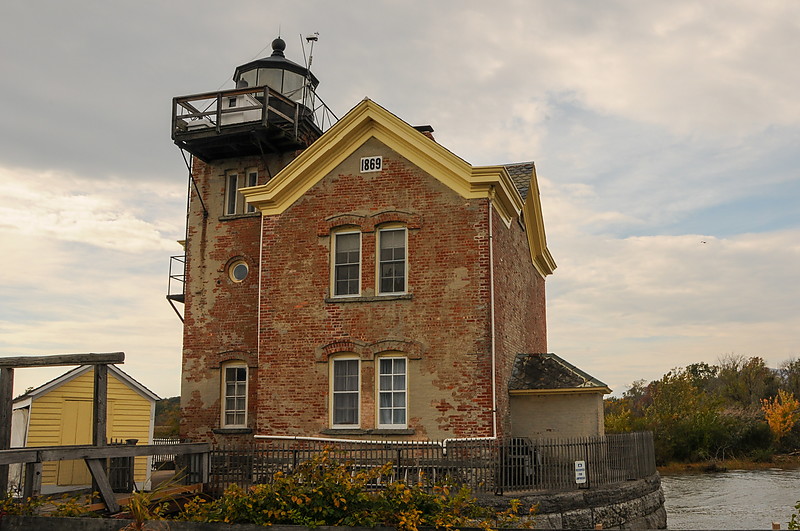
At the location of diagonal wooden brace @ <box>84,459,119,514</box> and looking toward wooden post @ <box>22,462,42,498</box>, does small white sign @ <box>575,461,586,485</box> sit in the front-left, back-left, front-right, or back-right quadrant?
back-right

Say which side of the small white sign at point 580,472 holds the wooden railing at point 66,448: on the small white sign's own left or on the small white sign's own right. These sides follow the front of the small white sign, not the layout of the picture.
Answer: on the small white sign's own right

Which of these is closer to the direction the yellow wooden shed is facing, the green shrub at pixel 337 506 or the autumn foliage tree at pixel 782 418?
the green shrub

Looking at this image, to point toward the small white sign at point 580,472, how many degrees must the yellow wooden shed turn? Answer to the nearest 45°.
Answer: approximately 45° to its left

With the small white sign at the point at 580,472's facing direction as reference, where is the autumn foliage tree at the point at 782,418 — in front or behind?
behind

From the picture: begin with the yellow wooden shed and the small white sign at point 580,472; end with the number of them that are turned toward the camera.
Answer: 2

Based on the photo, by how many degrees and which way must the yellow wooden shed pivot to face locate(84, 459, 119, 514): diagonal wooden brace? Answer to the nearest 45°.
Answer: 0° — it already faces it

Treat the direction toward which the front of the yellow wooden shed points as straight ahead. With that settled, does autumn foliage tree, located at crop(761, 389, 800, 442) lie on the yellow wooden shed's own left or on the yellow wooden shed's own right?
on the yellow wooden shed's own left

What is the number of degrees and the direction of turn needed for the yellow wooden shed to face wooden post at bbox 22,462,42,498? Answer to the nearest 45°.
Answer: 0° — it already faces it

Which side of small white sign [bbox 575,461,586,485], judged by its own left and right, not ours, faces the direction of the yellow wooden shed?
right

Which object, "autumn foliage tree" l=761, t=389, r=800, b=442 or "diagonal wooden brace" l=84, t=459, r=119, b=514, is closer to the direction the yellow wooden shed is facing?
the diagonal wooden brace

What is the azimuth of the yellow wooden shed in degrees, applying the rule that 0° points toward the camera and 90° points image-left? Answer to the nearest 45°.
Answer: approximately 0°
